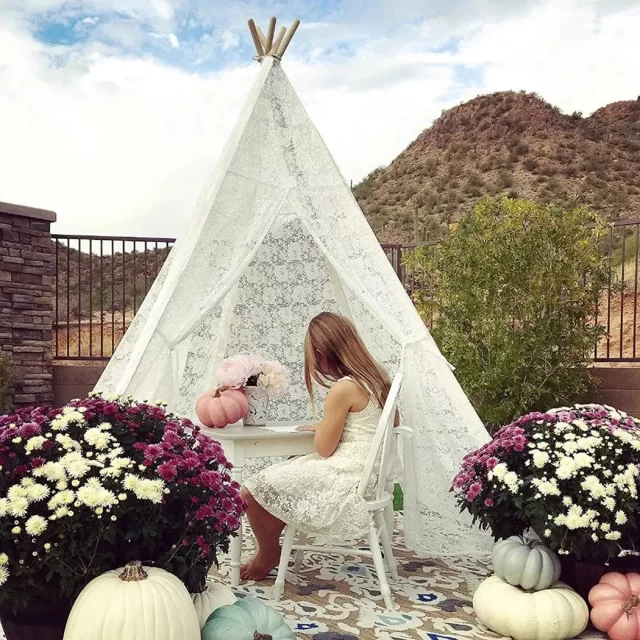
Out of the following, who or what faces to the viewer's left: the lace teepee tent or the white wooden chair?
the white wooden chair

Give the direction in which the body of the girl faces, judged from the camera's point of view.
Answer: to the viewer's left

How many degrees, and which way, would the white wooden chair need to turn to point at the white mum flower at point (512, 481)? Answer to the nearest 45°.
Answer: approximately 135° to its left

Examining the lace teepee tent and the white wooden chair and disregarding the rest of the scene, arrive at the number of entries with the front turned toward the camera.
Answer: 1

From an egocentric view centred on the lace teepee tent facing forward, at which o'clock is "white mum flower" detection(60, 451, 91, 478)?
The white mum flower is roughly at 1 o'clock from the lace teepee tent.

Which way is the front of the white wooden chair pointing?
to the viewer's left

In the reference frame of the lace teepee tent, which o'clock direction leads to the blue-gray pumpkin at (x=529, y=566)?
The blue-gray pumpkin is roughly at 11 o'clock from the lace teepee tent.

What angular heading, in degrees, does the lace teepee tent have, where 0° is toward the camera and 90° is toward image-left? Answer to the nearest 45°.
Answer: approximately 0°

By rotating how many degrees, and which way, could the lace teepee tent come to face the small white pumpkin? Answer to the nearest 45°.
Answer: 0° — it already faces it

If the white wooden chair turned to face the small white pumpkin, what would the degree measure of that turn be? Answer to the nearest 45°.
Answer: approximately 45° to its left

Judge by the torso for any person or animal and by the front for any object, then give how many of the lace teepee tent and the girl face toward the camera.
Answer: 1

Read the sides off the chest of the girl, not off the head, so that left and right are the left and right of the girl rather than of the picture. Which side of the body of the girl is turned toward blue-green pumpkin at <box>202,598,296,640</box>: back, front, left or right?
left
